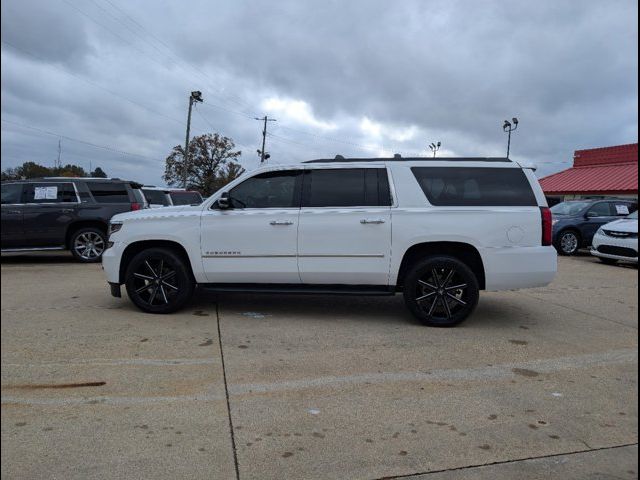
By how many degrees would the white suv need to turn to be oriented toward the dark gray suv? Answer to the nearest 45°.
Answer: approximately 45° to its right

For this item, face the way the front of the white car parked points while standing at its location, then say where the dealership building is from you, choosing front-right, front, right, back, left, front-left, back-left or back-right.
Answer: back-right

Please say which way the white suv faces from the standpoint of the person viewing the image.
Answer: facing to the left of the viewer

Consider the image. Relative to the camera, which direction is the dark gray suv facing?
to the viewer's left

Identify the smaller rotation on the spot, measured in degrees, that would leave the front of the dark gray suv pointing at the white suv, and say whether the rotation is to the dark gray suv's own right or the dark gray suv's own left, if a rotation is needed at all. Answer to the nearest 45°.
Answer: approximately 135° to the dark gray suv's own left

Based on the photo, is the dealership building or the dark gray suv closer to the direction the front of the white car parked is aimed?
the dark gray suv

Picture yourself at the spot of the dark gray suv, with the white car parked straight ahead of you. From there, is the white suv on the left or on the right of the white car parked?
right

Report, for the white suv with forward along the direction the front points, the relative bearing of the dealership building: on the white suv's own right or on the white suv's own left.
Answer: on the white suv's own right

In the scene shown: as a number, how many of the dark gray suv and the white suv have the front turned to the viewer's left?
2

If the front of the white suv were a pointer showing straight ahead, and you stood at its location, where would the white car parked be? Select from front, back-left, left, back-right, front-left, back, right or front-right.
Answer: back-right

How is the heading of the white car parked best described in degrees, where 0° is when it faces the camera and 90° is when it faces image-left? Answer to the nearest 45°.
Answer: approximately 45°
